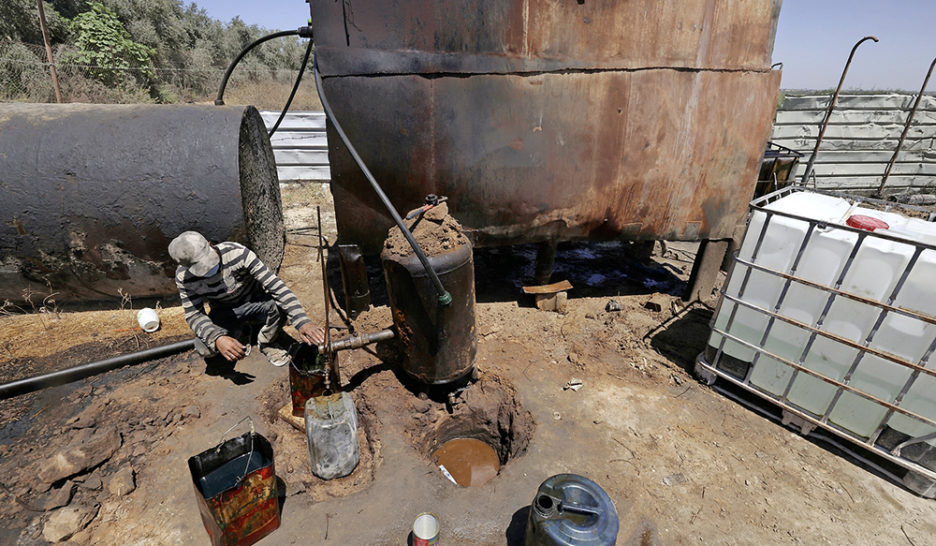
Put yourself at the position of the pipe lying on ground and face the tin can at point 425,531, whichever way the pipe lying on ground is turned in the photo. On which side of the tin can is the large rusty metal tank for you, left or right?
left

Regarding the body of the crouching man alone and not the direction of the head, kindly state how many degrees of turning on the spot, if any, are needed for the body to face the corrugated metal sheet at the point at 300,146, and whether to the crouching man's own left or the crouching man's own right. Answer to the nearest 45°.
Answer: approximately 135° to the crouching man's own left

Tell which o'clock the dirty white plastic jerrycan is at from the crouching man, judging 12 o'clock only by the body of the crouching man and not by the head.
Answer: The dirty white plastic jerrycan is roughly at 1 o'clock from the crouching man.

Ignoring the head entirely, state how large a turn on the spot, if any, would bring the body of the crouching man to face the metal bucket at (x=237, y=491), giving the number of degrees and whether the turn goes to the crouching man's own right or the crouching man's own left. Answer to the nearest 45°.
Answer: approximately 45° to the crouching man's own right

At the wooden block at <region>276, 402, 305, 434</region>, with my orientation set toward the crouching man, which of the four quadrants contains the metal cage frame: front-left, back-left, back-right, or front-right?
back-right

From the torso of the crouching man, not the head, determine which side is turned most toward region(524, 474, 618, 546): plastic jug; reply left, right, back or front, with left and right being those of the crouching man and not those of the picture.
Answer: front

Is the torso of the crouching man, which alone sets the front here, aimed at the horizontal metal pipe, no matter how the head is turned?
yes

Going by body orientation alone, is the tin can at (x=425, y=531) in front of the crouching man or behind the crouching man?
in front

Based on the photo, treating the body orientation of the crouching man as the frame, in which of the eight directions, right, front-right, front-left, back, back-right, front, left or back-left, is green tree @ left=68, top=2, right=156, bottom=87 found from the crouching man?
back-left

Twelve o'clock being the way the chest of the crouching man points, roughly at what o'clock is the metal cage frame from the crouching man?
The metal cage frame is roughly at 12 o'clock from the crouching man.

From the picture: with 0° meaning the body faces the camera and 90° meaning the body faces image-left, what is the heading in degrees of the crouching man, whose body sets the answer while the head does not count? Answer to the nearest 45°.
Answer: approximately 315°

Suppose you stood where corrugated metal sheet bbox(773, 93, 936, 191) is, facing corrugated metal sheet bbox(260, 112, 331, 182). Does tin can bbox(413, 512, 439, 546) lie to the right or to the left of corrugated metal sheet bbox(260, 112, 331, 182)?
left

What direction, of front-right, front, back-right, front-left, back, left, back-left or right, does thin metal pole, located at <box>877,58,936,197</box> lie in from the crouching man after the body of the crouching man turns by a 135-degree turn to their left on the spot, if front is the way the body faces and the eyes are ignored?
right
